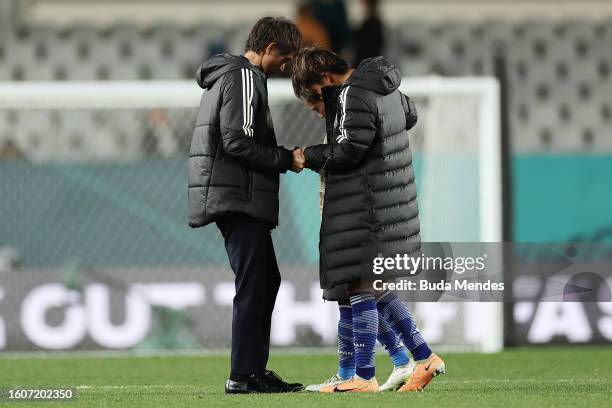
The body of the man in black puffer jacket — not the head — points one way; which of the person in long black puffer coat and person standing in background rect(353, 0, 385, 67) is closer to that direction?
the person in long black puffer coat

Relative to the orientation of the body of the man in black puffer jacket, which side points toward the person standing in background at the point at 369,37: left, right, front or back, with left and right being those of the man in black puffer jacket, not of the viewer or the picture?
left

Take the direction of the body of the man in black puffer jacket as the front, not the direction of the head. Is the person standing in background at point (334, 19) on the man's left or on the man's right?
on the man's left

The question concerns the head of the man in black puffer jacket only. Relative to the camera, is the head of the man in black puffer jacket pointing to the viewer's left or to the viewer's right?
to the viewer's right

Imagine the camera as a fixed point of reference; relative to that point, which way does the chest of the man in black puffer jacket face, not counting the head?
to the viewer's right

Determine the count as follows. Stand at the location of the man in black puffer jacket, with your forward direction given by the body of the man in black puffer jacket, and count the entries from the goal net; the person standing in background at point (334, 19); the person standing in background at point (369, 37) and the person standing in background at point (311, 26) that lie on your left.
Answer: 4

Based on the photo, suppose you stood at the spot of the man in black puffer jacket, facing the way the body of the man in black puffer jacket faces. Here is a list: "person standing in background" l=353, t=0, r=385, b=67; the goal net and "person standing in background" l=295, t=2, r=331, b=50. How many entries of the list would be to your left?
3

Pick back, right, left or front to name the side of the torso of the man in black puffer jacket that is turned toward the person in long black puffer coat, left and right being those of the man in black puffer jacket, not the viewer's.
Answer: front

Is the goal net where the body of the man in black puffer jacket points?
no

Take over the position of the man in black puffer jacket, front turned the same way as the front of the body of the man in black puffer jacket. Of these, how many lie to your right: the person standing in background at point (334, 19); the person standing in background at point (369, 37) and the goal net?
0
